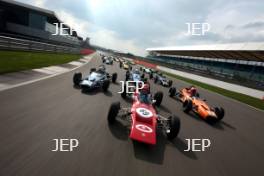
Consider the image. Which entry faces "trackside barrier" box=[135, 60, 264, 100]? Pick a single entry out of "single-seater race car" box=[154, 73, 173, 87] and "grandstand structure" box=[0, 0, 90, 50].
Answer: the grandstand structure

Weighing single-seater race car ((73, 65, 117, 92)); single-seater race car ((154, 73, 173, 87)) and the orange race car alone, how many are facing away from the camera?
0

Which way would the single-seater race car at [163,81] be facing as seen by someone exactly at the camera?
facing the viewer and to the right of the viewer

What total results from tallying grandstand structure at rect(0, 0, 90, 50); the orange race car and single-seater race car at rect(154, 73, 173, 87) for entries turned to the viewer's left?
0

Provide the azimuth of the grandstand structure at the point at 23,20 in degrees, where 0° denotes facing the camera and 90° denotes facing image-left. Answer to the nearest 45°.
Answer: approximately 315°

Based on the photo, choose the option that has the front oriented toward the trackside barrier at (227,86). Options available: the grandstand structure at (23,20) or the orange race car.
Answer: the grandstand structure

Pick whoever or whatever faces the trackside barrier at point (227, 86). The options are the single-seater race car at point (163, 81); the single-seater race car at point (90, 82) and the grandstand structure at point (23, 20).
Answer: the grandstand structure

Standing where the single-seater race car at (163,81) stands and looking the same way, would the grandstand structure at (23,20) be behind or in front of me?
behind

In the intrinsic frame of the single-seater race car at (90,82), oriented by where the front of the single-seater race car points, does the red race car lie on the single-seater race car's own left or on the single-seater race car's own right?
on the single-seater race car's own left

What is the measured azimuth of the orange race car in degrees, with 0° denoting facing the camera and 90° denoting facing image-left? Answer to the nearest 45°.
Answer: approximately 315°

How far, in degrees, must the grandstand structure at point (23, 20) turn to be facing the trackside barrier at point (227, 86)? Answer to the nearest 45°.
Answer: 0° — it already faces it

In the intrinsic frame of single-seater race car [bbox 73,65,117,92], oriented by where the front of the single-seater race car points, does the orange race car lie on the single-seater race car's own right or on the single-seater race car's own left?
on the single-seater race car's own left

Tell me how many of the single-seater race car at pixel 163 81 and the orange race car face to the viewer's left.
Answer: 0

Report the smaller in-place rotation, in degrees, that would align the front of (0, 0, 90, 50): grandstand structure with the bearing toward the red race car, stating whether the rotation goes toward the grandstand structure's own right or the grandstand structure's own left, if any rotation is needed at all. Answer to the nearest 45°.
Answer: approximately 45° to the grandstand structure's own right
